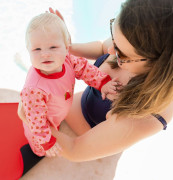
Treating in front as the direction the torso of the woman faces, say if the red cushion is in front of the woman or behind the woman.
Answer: in front

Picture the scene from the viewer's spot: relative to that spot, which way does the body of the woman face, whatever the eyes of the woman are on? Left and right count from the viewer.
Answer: facing to the left of the viewer
